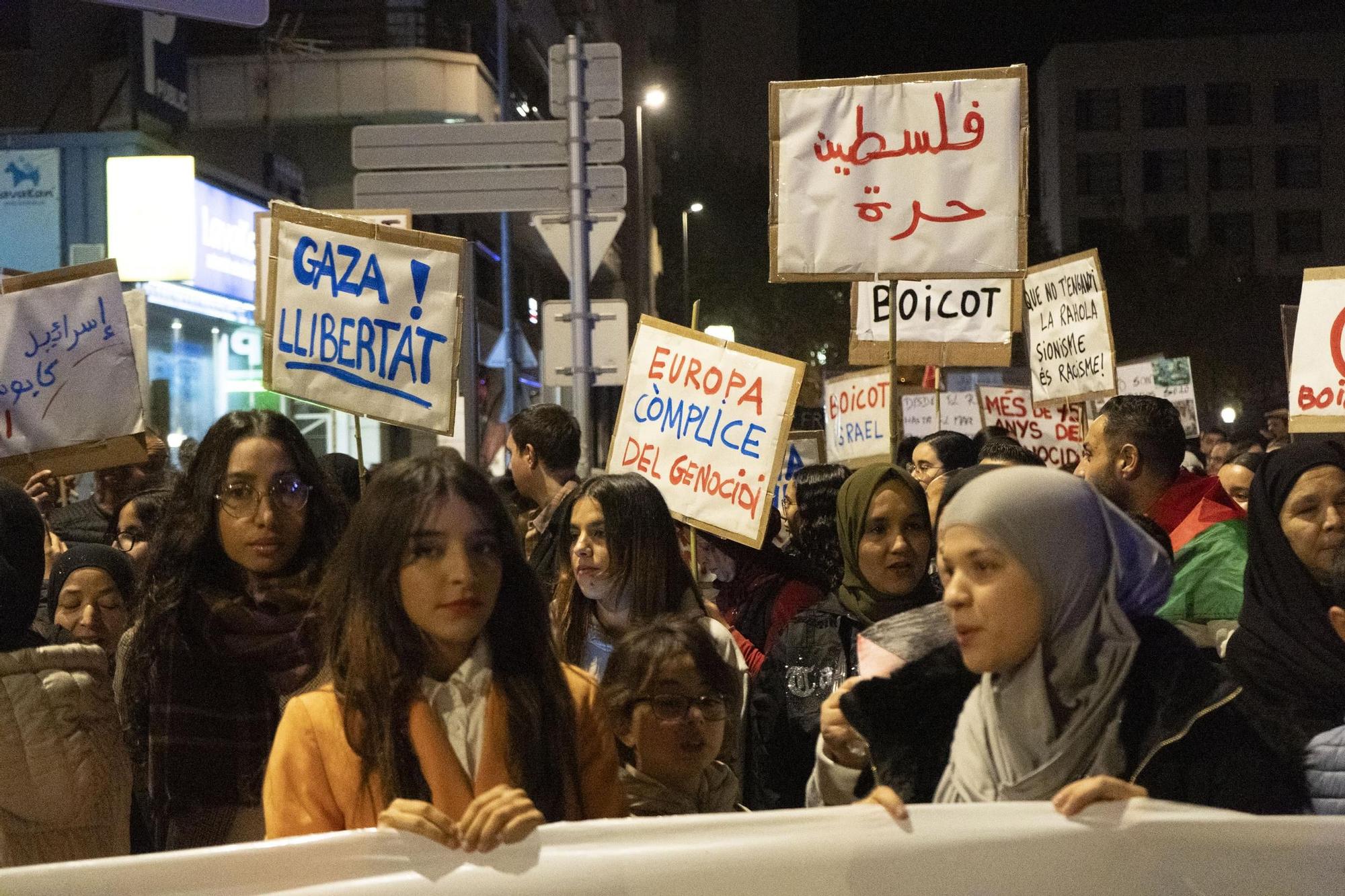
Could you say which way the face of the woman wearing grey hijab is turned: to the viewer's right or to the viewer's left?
to the viewer's left

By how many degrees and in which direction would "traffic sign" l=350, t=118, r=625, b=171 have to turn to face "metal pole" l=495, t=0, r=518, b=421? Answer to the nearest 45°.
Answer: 0° — it already faces it

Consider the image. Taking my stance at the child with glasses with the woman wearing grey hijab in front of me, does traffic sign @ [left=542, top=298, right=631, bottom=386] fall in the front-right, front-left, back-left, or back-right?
back-left

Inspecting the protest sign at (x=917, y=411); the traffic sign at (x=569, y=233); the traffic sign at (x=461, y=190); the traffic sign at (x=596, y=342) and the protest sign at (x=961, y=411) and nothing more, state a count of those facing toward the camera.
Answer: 2

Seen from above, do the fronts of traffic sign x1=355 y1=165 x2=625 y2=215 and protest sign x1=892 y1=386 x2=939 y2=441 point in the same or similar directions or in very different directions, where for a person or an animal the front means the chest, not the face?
very different directions

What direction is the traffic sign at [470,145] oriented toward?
away from the camera

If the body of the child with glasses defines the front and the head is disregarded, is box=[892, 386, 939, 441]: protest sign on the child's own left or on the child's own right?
on the child's own left

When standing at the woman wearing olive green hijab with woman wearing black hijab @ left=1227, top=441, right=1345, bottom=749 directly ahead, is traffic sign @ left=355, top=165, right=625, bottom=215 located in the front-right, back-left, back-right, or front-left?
back-left

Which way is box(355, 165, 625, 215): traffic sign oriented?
away from the camera

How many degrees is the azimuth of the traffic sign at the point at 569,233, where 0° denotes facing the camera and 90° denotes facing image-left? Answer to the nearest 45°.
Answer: approximately 180°

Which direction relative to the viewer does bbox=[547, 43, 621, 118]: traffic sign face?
away from the camera
